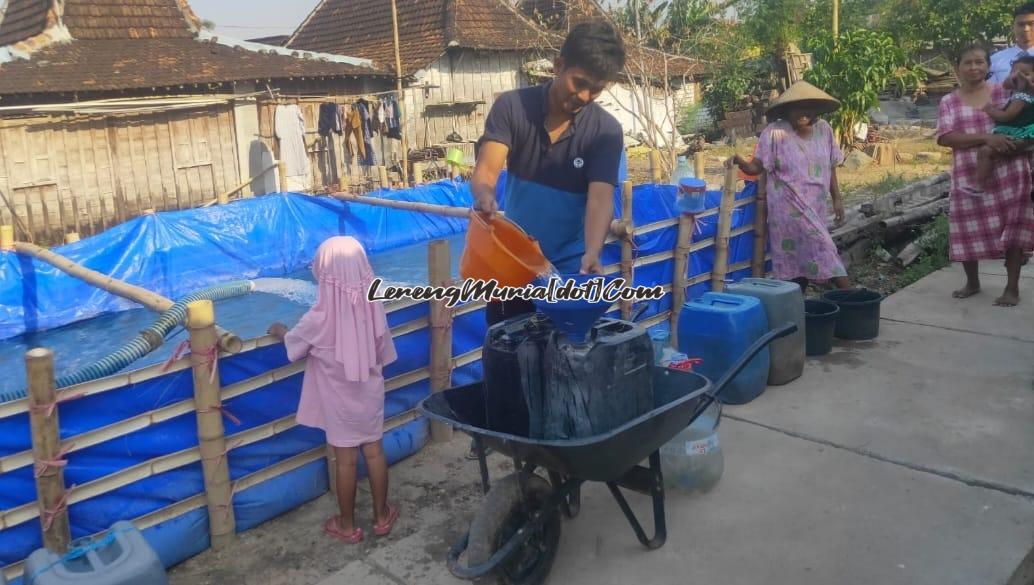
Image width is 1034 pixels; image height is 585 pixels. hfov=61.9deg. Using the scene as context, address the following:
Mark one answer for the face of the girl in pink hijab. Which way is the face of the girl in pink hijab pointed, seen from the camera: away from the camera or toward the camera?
away from the camera

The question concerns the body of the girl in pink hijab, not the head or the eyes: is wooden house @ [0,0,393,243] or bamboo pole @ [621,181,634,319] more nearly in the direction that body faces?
the wooden house

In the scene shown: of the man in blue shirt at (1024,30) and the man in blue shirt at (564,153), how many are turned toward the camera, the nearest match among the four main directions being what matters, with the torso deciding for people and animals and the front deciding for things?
2

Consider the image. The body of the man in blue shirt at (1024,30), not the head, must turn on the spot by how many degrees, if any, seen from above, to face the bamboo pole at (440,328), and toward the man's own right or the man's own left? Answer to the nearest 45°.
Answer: approximately 45° to the man's own right

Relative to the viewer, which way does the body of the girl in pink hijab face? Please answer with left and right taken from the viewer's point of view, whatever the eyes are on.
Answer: facing away from the viewer and to the left of the viewer

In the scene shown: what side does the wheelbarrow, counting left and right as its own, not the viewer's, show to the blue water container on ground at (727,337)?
back

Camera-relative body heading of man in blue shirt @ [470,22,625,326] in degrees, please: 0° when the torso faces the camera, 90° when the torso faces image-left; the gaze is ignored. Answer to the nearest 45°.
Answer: approximately 0°

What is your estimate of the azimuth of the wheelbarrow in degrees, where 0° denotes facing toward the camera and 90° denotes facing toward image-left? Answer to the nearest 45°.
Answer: approximately 45°

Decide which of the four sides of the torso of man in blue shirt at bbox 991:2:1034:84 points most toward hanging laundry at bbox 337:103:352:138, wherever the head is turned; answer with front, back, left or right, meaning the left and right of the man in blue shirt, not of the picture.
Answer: right

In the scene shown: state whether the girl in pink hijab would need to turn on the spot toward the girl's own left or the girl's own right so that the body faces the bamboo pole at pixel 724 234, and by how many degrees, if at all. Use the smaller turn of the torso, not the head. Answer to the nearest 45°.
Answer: approximately 90° to the girl's own right

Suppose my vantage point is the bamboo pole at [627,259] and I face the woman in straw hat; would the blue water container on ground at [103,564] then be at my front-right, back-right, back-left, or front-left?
back-right
